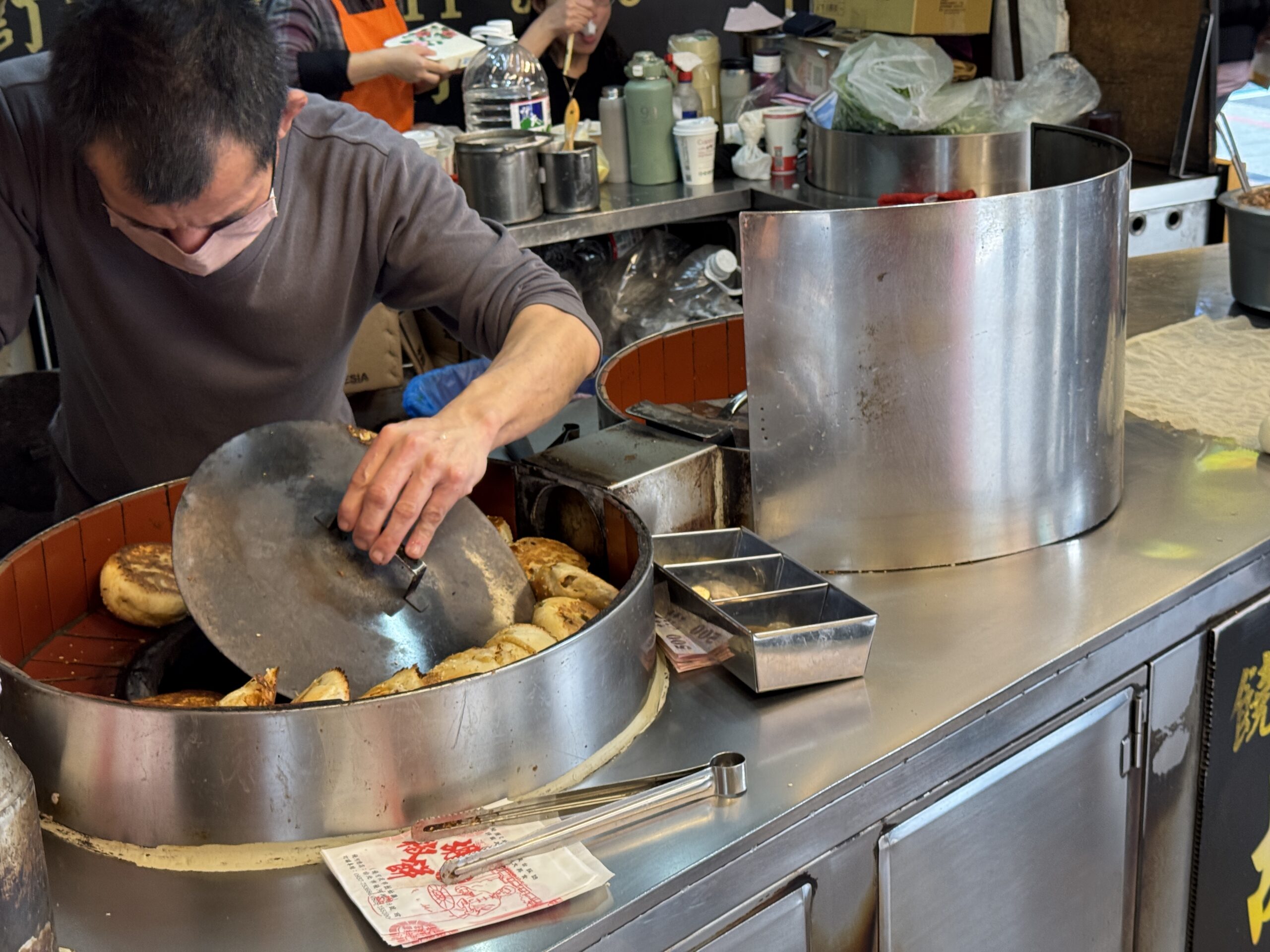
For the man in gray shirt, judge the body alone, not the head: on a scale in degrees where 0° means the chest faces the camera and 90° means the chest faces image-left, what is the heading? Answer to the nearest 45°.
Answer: approximately 0°

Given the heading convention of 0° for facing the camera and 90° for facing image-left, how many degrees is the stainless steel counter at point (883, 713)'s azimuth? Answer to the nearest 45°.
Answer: approximately 315°

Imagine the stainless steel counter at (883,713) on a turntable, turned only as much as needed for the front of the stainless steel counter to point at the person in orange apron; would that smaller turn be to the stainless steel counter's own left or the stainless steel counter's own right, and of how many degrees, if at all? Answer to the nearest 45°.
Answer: approximately 135° to the stainless steel counter's own left

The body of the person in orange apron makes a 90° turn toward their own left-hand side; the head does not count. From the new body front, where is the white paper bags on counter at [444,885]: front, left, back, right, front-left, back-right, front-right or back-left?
back-right

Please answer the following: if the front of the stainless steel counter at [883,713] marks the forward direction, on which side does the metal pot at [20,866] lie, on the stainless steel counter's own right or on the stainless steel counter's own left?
on the stainless steel counter's own right
